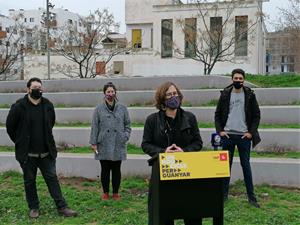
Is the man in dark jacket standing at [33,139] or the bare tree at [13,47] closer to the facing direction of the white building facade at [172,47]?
the man in dark jacket standing

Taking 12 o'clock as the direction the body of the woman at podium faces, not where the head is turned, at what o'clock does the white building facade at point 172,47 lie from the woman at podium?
The white building facade is roughly at 6 o'clock from the woman at podium.

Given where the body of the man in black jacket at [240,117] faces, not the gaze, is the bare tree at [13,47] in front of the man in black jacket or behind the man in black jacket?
behind

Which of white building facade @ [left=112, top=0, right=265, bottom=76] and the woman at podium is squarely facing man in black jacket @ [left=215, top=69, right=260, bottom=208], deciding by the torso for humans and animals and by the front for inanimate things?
the white building facade

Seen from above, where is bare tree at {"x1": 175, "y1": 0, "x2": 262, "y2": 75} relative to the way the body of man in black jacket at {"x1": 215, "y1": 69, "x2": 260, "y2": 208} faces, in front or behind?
behind

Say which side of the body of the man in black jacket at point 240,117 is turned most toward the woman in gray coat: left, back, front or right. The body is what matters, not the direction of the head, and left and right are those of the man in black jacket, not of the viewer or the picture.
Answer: right

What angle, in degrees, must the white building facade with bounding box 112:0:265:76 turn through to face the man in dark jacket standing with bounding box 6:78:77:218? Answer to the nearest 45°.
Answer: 0° — it already faces them

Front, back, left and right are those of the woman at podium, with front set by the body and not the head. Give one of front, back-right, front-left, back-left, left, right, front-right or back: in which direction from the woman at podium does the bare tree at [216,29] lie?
back
